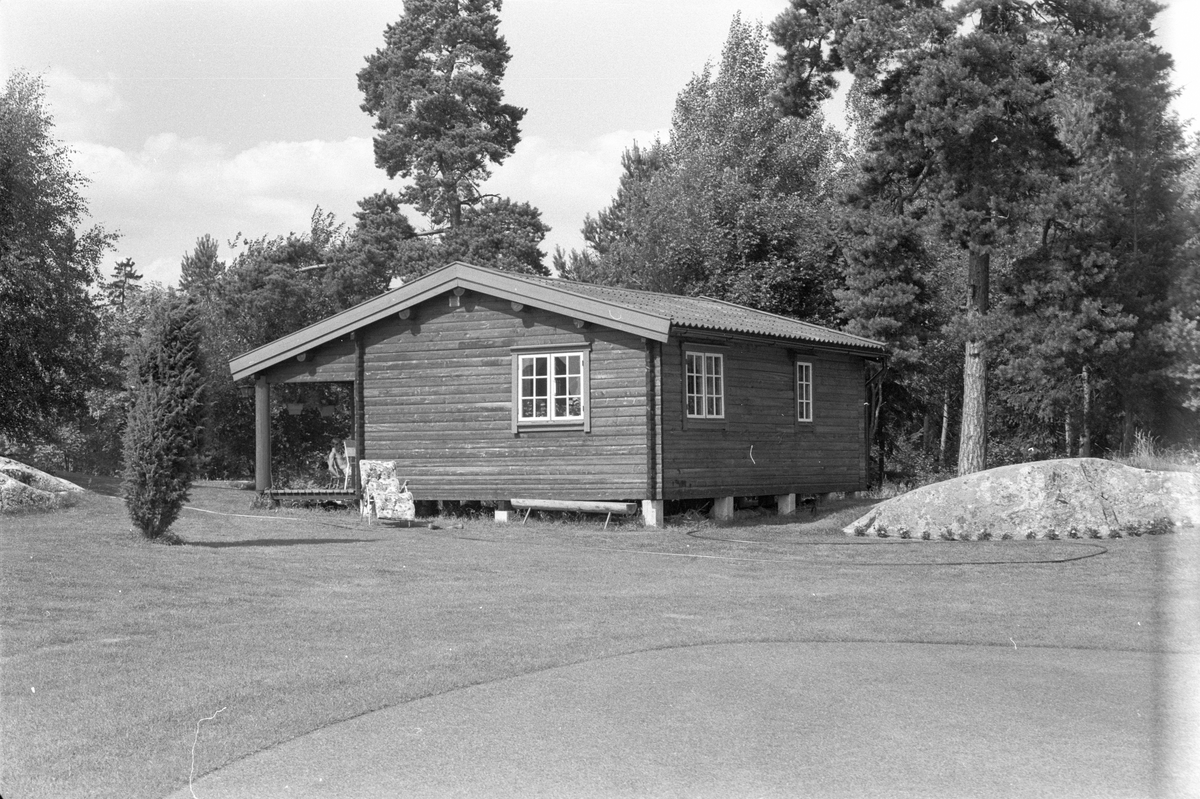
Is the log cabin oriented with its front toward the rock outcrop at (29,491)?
no

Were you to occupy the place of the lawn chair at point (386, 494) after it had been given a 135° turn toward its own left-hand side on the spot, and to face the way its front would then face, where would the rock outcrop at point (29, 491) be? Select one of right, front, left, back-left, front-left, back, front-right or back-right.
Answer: left

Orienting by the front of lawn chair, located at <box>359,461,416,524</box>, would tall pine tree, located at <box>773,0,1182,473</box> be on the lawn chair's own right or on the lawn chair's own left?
on the lawn chair's own left

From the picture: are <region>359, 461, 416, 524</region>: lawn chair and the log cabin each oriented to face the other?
no

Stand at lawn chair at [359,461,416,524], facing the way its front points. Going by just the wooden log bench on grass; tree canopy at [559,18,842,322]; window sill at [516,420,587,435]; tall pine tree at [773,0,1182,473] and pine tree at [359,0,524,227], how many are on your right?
0

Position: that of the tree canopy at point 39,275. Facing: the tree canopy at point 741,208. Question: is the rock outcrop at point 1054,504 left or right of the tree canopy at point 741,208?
right

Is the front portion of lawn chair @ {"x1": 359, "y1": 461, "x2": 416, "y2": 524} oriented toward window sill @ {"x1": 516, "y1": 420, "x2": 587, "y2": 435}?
no

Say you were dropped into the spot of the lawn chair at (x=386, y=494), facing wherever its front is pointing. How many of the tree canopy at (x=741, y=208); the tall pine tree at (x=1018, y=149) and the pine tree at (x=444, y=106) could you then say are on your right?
0

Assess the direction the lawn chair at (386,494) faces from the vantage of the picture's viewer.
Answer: facing the viewer and to the right of the viewer

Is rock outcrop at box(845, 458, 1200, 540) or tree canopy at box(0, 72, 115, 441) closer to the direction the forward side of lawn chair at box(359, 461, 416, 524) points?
the rock outcrop

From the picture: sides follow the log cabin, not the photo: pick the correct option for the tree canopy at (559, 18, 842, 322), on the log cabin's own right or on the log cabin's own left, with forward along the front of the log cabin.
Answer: on the log cabin's own right

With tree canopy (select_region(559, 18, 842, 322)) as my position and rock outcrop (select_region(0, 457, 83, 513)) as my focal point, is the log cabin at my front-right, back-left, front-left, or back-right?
front-left

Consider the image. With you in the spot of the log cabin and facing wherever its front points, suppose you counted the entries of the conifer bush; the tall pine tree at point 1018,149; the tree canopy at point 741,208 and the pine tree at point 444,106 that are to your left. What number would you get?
1
